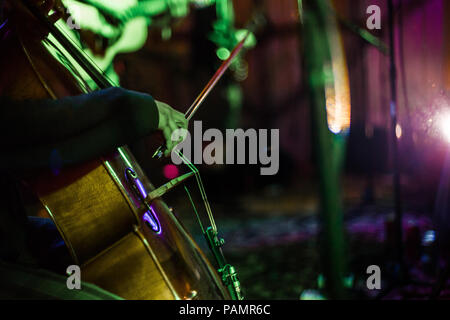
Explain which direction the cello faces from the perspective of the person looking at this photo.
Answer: facing to the right of the viewer
